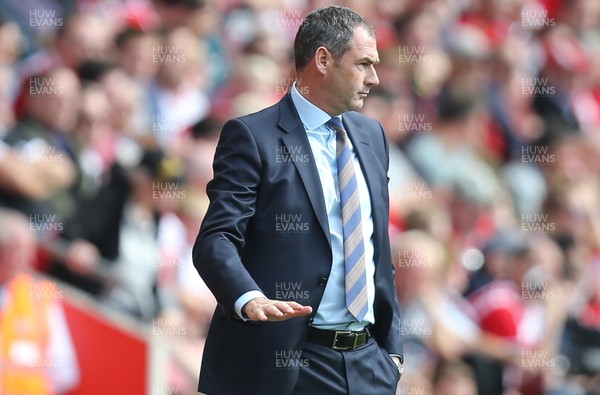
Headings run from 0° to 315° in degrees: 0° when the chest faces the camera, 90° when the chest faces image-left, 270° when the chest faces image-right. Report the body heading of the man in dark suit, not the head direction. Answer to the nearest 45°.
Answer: approximately 315°

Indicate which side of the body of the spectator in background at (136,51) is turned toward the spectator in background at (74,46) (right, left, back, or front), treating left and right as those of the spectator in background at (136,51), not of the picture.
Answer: right

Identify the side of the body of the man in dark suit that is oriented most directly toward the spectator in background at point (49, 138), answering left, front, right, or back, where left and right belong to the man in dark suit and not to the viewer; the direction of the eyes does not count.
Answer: back

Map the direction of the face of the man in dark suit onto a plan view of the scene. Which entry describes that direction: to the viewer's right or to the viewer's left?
to the viewer's right

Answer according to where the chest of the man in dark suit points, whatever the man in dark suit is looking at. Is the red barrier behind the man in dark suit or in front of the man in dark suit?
behind
